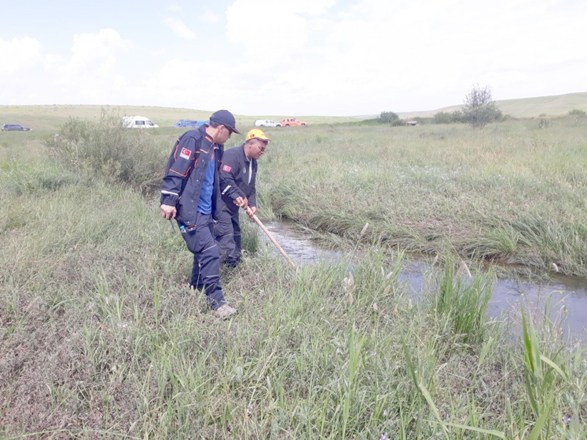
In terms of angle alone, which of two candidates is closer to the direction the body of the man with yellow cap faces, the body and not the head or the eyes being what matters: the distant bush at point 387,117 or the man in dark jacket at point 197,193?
the man in dark jacket

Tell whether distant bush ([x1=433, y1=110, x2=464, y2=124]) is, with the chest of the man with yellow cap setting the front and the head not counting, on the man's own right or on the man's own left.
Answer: on the man's own left

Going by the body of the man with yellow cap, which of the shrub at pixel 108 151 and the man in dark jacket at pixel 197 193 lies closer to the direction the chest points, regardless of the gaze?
the man in dark jacket

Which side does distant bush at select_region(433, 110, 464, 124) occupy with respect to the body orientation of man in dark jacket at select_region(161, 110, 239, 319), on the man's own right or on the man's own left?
on the man's own left

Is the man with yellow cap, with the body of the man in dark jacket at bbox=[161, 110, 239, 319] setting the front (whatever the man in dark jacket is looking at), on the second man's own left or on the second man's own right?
on the second man's own left

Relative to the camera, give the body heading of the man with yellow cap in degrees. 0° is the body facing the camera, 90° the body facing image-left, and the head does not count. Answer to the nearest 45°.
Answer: approximately 315°

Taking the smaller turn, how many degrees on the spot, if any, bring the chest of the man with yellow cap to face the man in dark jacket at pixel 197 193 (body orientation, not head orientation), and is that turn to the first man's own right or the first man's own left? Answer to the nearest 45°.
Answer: approximately 45° to the first man's own right

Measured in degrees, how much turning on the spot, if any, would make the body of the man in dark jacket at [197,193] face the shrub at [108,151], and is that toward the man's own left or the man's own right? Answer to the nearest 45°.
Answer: approximately 135° to the man's own left

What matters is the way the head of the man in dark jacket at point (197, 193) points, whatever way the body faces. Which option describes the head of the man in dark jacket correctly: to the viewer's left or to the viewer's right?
to the viewer's right

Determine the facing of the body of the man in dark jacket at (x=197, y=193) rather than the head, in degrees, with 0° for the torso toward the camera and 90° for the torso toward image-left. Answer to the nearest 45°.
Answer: approximately 315°
